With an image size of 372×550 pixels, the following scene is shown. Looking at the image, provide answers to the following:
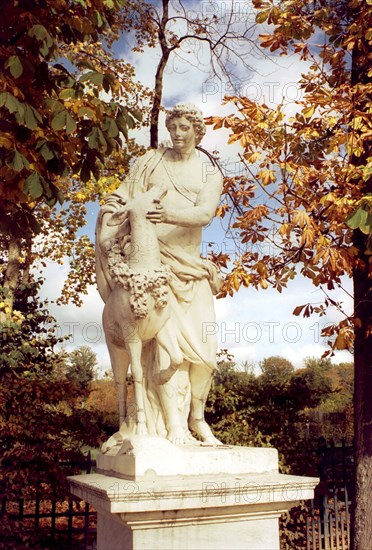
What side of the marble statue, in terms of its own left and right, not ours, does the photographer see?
front

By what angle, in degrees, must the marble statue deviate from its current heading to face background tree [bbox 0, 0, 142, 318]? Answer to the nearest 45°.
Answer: approximately 135° to its right
